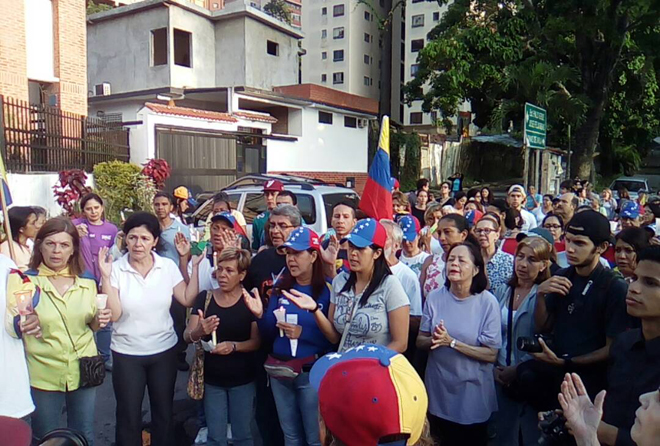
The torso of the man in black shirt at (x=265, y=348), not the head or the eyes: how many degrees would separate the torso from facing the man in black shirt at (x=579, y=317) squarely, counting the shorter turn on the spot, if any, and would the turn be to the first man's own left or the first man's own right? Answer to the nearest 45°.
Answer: approximately 90° to the first man's own left

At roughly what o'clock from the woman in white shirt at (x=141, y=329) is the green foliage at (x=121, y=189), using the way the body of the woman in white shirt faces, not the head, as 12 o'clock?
The green foliage is roughly at 6 o'clock from the woman in white shirt.

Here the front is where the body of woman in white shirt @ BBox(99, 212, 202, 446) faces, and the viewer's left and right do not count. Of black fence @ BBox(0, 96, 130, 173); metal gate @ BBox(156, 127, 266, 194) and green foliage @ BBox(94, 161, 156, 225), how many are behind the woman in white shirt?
3

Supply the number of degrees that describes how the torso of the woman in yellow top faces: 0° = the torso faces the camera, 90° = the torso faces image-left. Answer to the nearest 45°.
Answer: approximately 0°

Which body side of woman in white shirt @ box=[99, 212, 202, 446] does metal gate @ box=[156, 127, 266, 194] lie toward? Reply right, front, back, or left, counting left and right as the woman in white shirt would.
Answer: back

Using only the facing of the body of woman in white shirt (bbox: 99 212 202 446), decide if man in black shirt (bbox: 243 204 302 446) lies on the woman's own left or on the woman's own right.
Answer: on the woman's own left

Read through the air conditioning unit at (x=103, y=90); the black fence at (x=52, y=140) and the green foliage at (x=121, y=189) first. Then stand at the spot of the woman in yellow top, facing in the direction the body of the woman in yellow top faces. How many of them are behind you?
3

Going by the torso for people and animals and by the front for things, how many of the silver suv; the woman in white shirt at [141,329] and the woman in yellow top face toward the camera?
2

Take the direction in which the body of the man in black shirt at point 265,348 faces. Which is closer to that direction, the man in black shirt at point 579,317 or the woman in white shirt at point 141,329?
the woman in white shirt

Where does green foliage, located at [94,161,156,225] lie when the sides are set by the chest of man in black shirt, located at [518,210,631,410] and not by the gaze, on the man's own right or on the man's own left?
on the man's own right

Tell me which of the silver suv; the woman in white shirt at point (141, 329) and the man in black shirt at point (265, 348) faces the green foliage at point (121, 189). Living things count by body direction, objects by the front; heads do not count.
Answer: the silver suv

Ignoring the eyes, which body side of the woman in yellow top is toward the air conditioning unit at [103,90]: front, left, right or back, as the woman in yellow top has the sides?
back

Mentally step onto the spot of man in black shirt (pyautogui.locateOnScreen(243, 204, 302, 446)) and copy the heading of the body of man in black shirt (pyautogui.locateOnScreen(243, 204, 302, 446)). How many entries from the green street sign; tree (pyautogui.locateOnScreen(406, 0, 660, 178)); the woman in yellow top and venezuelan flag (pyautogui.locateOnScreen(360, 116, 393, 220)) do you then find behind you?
3

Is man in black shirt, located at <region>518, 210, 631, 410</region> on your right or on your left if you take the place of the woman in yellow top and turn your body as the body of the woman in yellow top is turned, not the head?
on your left
